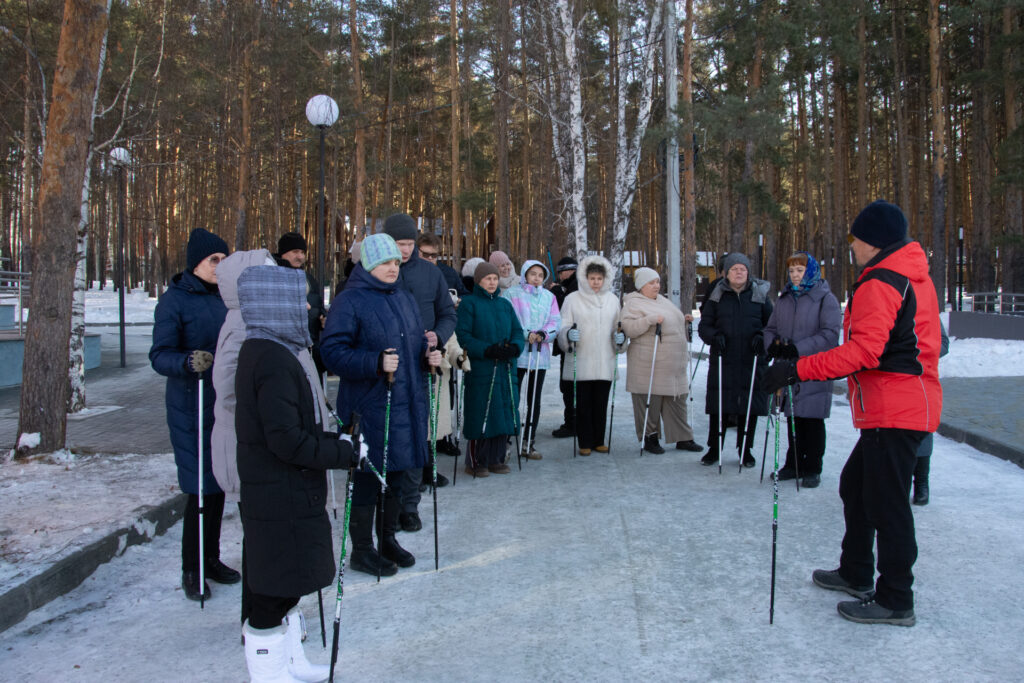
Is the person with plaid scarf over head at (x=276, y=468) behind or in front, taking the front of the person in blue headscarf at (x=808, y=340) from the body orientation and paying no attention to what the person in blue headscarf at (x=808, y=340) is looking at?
in front

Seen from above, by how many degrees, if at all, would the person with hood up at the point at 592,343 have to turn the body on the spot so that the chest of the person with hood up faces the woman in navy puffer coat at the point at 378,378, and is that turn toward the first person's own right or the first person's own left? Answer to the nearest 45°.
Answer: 0° — they already face them

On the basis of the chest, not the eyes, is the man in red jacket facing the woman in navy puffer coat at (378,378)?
yes

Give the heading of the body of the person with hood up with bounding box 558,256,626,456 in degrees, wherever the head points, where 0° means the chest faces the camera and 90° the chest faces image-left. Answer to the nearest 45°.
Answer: approximately 0°

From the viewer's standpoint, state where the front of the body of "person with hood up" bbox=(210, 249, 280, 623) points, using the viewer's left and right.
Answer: facing to the right of the viewer

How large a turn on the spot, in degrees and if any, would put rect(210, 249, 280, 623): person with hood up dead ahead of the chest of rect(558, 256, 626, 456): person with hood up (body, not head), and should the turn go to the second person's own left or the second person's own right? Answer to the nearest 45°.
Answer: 0° — they already face them

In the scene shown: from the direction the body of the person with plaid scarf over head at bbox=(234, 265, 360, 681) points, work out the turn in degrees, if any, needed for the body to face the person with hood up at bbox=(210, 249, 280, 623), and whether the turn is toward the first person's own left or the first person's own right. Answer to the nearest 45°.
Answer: approximately 90° to the first person's own left

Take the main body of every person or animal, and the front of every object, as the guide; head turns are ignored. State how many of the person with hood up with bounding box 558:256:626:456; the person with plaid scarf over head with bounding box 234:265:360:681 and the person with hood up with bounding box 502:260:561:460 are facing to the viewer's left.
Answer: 0

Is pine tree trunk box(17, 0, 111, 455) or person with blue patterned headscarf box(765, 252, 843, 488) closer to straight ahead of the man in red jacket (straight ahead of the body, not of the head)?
the pine tree trunk

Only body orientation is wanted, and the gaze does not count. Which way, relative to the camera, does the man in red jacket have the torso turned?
to the viewer's left

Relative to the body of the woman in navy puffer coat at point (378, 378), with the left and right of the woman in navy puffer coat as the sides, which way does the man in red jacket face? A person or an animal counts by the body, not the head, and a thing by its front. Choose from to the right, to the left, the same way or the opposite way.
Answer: the opposite way

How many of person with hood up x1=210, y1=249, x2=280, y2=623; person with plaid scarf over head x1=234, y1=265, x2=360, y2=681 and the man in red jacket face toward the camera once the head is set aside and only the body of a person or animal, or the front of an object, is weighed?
0

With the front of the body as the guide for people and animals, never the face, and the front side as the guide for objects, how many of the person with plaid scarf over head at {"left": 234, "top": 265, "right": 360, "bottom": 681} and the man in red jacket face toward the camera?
0

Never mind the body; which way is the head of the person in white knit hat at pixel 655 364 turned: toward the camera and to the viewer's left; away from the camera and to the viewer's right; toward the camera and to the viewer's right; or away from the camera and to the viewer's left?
toward the camera and to the viewer's right

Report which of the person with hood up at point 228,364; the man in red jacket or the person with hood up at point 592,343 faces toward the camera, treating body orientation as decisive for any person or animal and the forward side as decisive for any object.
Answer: the person with hood up at point 592,343

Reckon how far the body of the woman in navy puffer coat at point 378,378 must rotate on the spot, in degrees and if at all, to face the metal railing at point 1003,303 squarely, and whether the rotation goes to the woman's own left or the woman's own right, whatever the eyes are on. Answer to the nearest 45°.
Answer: approximately 90° to the woman's own left

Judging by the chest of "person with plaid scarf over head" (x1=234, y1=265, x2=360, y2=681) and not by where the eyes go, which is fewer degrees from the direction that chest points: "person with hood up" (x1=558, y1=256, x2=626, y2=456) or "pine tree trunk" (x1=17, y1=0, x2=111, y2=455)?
the person with hood up
